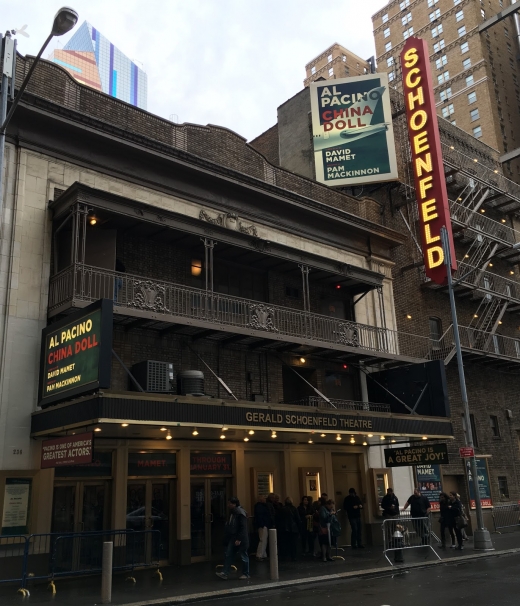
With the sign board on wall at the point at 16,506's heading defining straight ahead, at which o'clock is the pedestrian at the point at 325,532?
The pedestrian is roughly at 9 o'clock from the sign board on wall.

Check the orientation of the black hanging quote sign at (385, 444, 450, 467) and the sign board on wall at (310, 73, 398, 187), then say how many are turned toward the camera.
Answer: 2

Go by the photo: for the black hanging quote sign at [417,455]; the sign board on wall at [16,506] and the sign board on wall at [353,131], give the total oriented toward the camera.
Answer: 3

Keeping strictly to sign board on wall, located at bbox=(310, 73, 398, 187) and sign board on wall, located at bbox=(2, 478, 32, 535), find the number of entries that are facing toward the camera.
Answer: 2

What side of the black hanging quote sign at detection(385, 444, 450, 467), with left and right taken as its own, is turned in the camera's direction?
front

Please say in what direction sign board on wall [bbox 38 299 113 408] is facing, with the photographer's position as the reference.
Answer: facing the viewer and to the left of the viewer

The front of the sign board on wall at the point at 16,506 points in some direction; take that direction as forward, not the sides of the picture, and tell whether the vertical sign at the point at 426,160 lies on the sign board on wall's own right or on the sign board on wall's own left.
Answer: on the sign board on wall's own left
